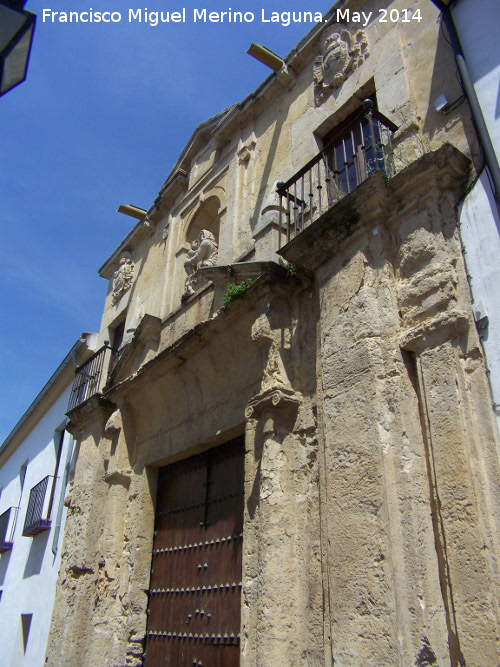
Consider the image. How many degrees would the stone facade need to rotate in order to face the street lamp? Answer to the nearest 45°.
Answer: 0° — it already faces it
